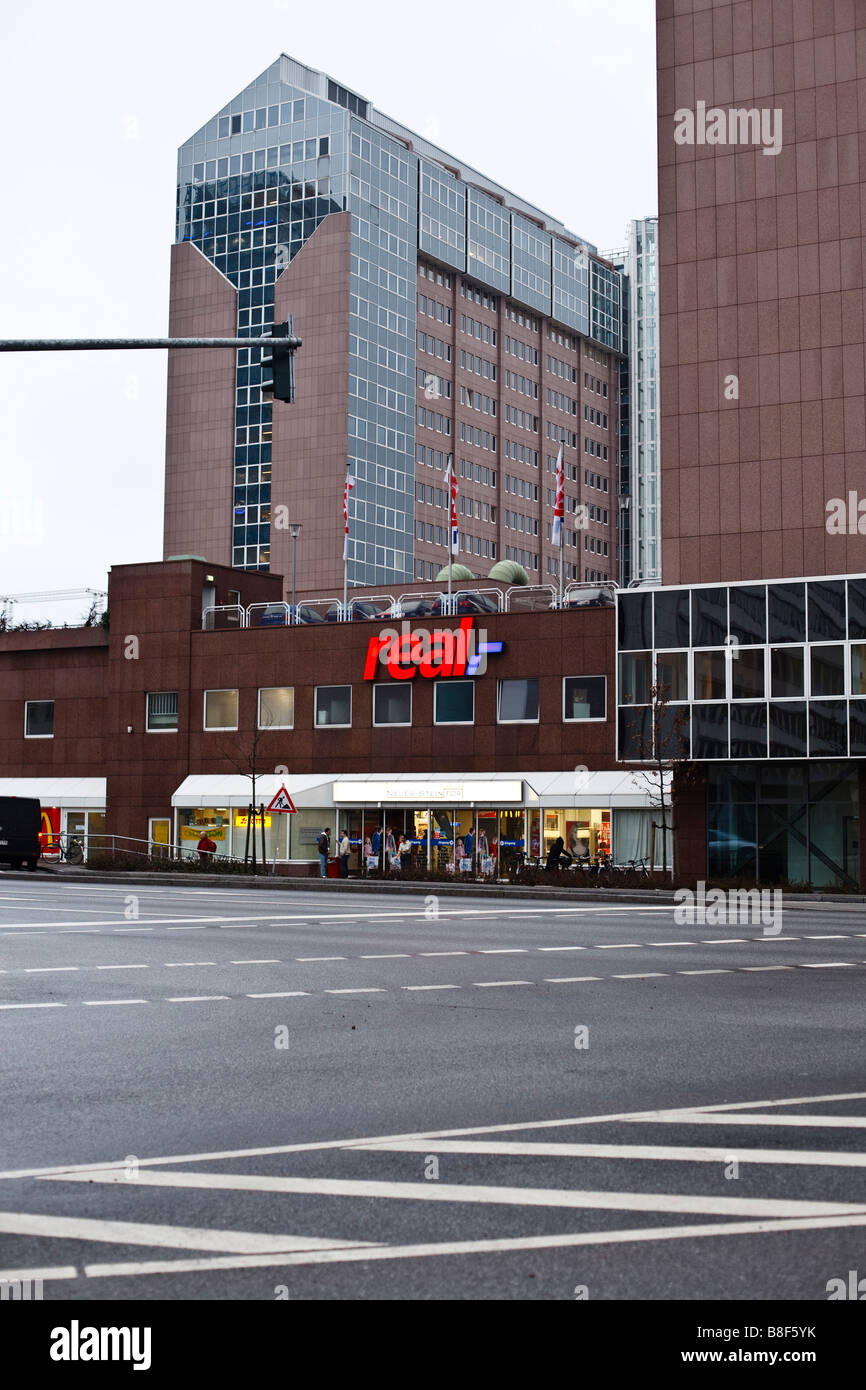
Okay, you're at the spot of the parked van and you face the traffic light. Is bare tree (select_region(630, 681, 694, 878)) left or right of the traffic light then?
left
